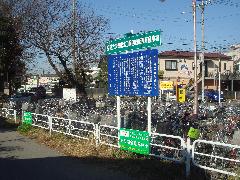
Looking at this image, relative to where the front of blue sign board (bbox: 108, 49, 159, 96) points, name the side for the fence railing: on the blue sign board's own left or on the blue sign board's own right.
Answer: on the blue sign board's own right

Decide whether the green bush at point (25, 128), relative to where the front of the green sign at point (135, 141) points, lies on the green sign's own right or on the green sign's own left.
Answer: on the green sign's own right

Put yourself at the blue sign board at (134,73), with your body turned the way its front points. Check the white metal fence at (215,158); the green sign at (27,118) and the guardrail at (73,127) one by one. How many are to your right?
2

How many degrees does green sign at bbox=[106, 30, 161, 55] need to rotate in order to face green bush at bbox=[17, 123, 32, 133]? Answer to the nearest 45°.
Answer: approximately 90° to its right

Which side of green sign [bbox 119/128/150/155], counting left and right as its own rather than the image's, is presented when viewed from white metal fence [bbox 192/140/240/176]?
left

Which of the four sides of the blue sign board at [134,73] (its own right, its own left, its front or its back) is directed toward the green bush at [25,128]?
right

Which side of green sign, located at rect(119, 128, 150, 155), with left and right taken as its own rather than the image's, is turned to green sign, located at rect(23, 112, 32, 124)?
right

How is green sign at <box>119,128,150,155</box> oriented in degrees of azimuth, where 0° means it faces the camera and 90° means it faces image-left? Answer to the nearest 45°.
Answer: approximately 45°
